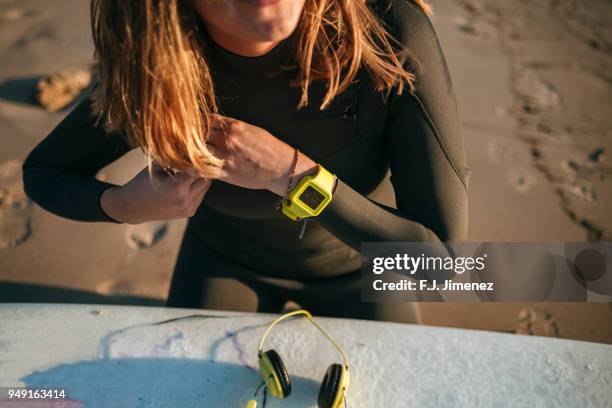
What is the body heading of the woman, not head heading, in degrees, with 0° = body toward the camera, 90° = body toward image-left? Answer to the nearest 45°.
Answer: approximately 0°

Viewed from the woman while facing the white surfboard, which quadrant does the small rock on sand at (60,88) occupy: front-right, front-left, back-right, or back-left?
back-right
